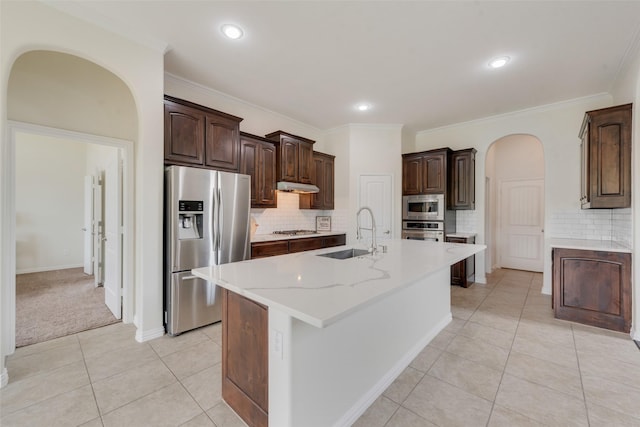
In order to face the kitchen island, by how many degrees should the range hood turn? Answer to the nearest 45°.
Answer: approximately 45° to its right

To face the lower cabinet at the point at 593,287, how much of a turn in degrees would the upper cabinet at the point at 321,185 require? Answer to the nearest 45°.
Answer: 0° — it already faces it

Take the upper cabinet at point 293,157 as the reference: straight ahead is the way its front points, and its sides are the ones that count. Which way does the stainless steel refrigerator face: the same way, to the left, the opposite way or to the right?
the same way

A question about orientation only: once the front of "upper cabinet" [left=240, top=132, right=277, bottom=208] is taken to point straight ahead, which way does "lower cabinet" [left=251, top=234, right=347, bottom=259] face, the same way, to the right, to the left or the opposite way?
the same way

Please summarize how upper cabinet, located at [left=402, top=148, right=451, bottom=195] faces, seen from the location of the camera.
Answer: facing the viewer and to the left of the viewer

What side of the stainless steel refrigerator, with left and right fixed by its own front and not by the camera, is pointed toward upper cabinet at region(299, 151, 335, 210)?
left

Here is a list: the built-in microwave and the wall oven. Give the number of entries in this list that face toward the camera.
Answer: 2

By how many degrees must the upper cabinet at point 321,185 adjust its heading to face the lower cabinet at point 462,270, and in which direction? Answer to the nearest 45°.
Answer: approximately 45° to its left

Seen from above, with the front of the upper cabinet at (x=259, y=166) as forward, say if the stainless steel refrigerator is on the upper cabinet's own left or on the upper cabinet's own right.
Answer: on the upper cabinet's own right

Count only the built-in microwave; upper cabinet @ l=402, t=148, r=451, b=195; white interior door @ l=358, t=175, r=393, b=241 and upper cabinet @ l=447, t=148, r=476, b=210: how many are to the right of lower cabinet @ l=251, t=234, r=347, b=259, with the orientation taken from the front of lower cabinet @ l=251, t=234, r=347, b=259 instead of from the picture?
0

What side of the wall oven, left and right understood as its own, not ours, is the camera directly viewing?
front

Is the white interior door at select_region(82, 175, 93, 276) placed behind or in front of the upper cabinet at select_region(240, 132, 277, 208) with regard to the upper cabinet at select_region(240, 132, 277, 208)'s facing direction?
behind

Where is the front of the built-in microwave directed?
toward the camera

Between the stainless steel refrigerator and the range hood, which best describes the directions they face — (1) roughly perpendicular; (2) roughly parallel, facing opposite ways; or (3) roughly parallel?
roughly parallel

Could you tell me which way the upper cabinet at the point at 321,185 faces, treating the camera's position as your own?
facing the viewer and to the right of the viewer

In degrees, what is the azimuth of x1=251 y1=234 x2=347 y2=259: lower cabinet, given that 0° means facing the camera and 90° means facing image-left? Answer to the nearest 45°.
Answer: approximately 315°

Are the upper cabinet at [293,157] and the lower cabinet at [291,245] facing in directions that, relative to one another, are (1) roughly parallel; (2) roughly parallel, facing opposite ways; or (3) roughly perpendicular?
roughly parallel
